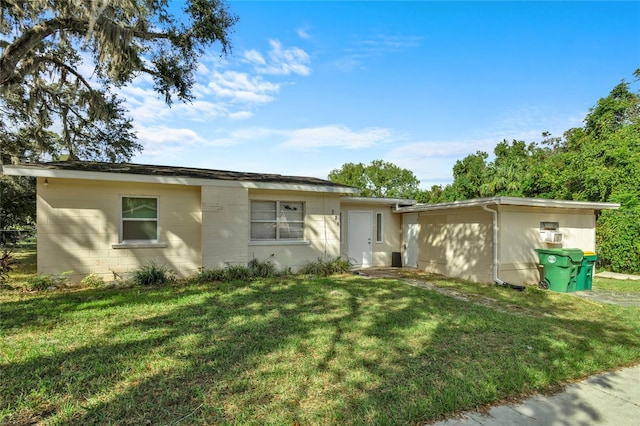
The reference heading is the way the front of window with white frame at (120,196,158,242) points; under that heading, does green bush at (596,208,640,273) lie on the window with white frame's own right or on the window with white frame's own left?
on the window with white frame's own left

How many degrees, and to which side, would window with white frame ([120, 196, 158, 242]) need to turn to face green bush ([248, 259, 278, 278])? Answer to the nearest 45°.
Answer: approximately 90° to its left

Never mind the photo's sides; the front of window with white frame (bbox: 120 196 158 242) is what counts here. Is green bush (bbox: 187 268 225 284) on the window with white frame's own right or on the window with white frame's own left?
on the window with white frame's own left

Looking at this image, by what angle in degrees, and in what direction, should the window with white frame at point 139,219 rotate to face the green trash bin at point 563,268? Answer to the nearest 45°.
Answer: approximately 45° to its left

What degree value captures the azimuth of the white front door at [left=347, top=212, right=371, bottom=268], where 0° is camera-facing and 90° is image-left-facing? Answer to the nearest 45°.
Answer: approximately 0°

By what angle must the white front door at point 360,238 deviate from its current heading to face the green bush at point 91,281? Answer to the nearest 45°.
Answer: approximately 45° to its right

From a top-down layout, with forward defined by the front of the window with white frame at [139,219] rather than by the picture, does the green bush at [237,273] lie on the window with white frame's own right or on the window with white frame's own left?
on the window with white frame's own left

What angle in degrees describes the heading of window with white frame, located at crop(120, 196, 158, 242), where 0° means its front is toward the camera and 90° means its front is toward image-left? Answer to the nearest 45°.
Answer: approximately 0°

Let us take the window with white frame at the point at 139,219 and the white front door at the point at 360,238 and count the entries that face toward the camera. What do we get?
2
